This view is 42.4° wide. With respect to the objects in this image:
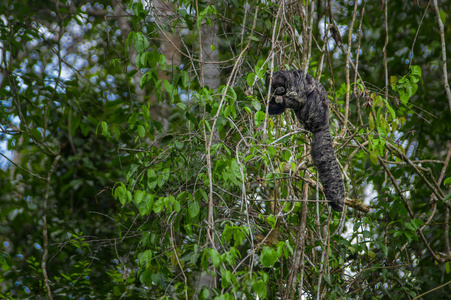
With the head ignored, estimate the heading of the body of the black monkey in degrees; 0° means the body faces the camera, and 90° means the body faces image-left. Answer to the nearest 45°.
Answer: approximately 90°
